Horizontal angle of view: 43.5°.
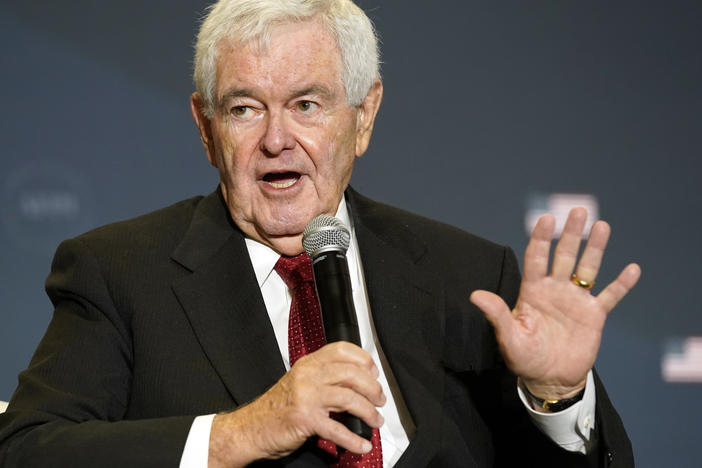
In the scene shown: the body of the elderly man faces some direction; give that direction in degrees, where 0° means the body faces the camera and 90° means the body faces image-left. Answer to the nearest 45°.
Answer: approximately 0°
